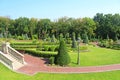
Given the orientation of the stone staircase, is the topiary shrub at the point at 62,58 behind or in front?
in front

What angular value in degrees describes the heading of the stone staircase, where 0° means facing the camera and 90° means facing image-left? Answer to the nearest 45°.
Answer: approximately 315°

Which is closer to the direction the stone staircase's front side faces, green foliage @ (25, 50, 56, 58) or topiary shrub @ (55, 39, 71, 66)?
the topiary shrub

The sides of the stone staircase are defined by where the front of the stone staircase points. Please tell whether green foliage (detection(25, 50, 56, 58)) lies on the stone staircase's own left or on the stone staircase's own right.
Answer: on the stone staircase's own left
